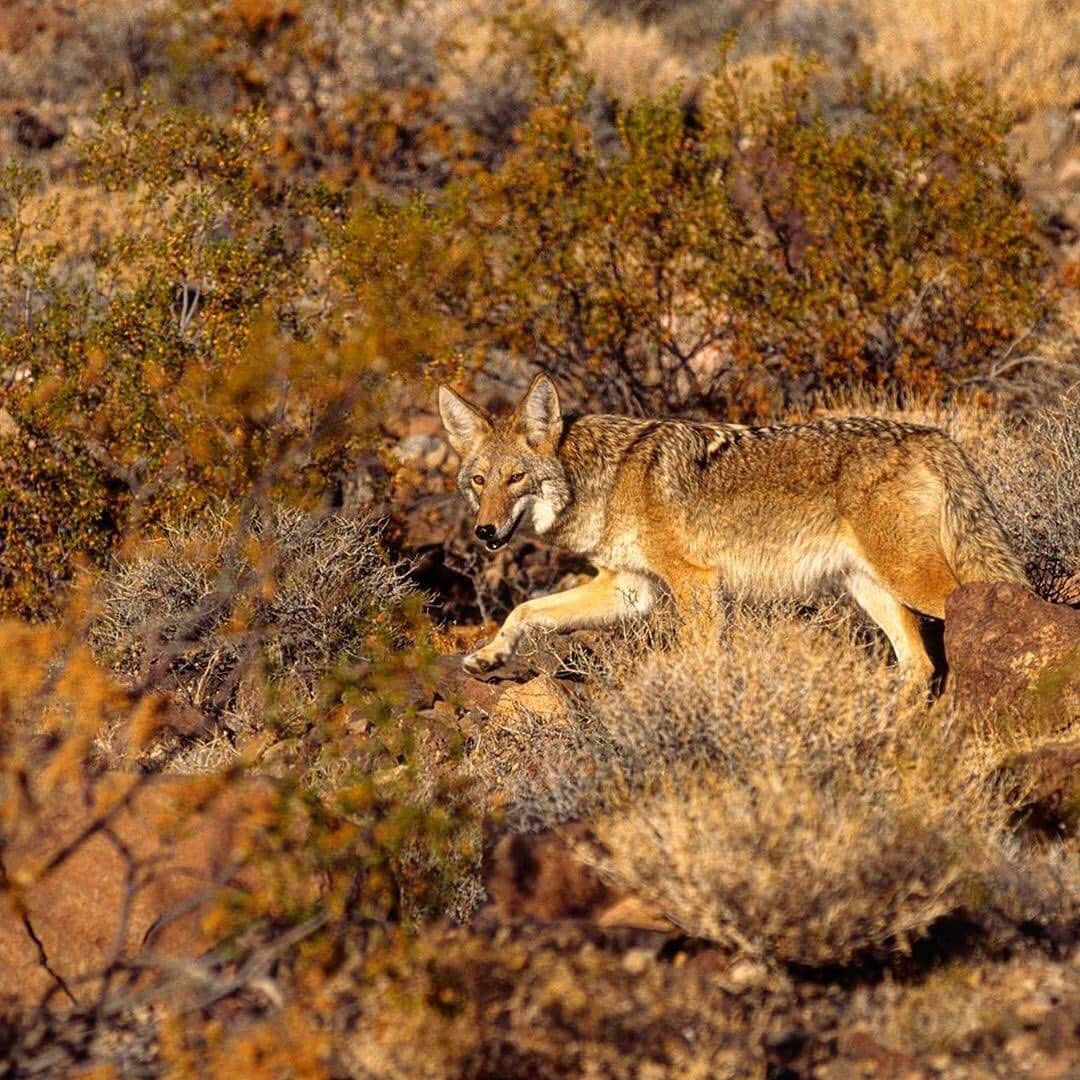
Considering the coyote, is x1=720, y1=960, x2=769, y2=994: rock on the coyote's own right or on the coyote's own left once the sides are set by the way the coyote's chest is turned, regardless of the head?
on the coyote's own left

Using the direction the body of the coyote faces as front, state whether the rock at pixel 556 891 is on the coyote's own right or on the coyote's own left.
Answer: on the coyote's own left

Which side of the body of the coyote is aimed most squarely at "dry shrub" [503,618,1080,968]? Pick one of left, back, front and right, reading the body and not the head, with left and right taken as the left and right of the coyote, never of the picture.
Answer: left

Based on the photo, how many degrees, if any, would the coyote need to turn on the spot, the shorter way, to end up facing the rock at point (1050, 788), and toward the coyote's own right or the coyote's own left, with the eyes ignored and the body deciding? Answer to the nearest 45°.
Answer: approximately 135° to the coyote's own left

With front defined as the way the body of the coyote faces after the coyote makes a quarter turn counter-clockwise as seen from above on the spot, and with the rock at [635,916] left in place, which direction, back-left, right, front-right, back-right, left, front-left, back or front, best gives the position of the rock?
front

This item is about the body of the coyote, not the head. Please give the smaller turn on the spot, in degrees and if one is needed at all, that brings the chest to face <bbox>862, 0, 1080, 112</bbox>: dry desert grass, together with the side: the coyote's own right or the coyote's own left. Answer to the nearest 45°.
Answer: approximately 90° to the coyote's own right

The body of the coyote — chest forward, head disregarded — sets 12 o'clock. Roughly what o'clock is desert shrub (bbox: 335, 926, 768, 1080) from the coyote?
The desert shrub is roughly at 9 o'clock from the coyote.

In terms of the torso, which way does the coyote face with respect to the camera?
to the viewer's left

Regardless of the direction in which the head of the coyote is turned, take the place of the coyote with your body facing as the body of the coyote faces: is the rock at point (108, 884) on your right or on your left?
on your left

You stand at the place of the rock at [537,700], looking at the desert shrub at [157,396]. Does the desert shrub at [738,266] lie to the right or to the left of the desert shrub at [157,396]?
right
